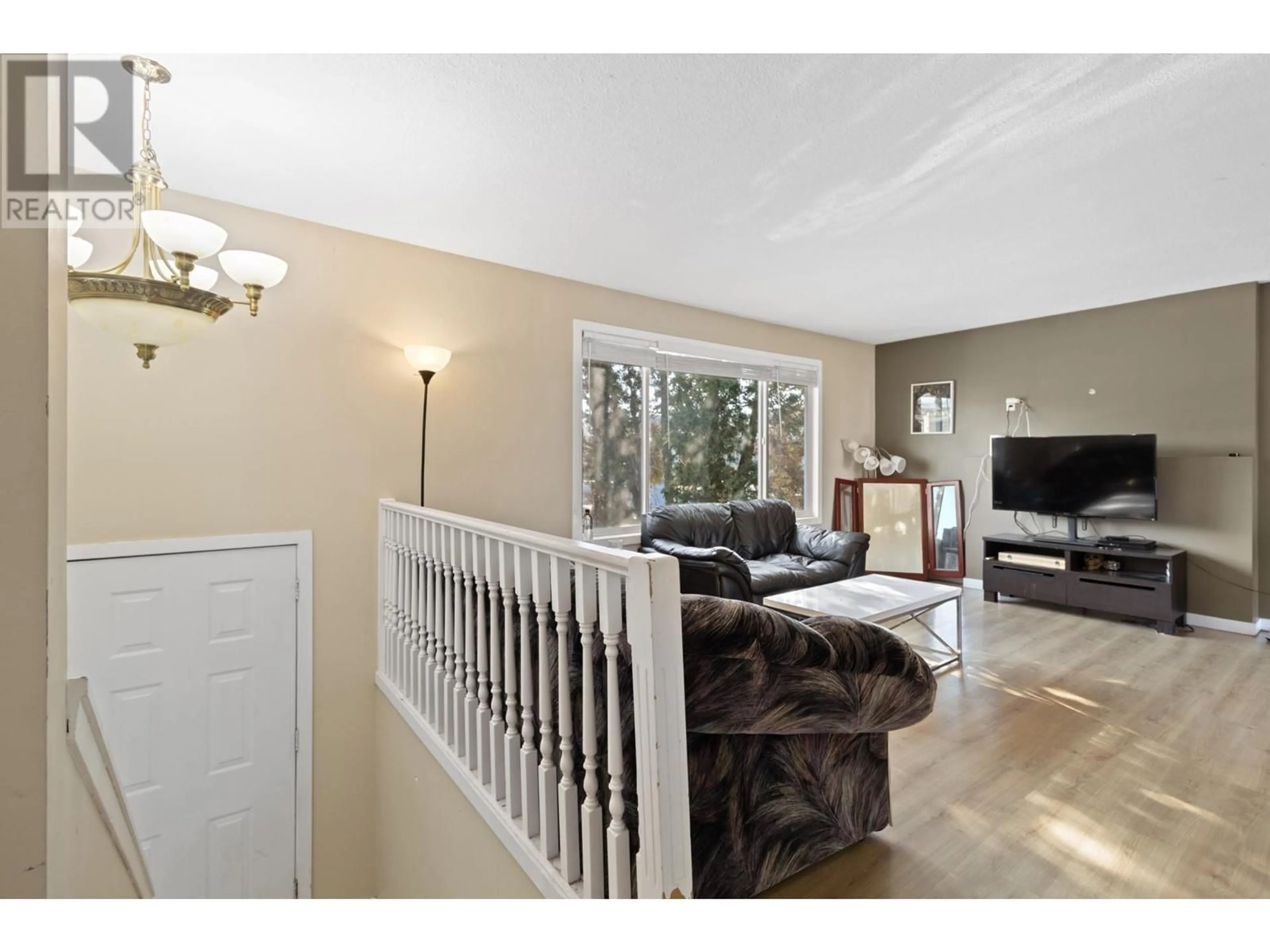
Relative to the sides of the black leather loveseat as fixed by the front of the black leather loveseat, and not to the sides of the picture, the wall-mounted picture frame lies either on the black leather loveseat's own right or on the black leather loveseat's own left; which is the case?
on the black leather loveseat's own left

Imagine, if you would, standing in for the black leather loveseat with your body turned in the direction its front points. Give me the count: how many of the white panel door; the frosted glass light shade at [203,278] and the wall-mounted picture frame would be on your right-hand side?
2

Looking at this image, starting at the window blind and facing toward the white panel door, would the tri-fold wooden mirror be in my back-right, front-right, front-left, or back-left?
back-left

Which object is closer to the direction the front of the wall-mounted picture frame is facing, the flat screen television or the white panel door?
the white panel door

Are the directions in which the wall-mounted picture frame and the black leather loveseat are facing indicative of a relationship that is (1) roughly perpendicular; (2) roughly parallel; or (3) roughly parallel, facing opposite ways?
roughly perpendicular

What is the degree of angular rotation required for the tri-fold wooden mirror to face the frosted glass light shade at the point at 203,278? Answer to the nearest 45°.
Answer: approximately 45° to its right

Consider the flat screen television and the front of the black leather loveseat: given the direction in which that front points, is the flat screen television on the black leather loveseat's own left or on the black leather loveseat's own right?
on the black leather loveseat's own left

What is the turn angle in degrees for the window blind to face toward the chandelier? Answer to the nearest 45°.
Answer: approximately 45° to its right

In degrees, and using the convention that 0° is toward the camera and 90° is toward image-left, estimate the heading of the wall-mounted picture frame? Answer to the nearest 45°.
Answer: approximately 45°

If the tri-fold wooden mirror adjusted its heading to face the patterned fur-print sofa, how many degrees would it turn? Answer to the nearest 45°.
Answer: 0° — it already faces it
